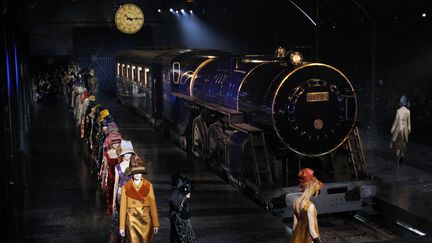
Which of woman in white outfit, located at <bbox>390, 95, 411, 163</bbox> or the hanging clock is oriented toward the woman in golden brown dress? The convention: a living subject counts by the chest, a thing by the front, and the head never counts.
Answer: the hanging clock

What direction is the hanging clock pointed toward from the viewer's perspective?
toward the camera

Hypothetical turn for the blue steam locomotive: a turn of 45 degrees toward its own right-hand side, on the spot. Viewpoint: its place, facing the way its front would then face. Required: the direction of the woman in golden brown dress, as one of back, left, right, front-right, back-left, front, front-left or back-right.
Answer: front

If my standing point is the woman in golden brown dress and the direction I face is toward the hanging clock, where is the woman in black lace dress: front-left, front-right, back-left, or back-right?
front-left

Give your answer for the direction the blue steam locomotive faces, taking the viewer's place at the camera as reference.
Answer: facing the viewer and to the right of the viewer

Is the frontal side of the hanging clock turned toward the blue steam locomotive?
yes

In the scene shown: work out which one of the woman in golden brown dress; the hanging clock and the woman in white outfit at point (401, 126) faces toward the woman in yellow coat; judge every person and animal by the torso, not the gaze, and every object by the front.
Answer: the hanging clock

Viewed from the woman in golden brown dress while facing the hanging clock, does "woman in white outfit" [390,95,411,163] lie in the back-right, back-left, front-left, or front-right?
front-right

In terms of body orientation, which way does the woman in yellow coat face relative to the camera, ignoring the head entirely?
toward the camera

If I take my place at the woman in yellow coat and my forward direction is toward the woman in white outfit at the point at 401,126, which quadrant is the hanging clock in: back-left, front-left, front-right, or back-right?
front-left

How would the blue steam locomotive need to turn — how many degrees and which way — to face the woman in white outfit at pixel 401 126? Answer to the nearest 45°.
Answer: approximately 90° to its left
